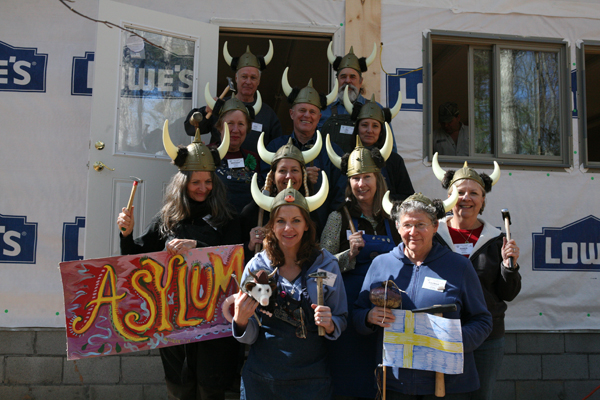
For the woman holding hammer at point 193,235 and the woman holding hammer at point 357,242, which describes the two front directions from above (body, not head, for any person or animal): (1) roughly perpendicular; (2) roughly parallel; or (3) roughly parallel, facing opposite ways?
roughly parallel

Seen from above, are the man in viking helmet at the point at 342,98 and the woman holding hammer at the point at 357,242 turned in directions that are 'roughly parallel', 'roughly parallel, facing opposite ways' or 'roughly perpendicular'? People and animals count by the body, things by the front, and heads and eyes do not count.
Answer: roughly parallel

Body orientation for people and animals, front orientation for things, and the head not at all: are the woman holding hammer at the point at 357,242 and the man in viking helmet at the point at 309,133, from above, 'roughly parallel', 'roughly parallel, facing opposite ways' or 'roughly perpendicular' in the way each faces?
roughly parallel

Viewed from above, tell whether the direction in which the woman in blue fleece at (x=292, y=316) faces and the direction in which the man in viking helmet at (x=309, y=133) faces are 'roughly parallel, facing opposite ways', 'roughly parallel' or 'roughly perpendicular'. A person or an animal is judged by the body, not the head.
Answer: roughly parallel

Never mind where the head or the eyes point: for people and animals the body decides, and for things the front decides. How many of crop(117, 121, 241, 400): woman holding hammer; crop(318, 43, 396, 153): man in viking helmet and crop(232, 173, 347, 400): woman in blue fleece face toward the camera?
3

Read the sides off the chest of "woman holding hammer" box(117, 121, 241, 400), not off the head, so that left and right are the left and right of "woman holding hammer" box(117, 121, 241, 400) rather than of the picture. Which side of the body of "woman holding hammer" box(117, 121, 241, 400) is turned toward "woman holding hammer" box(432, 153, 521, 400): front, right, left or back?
left

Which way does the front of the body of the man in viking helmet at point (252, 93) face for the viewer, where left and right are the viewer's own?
facing the viewer

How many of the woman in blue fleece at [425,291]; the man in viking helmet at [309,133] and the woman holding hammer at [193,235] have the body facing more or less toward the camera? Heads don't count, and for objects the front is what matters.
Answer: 3

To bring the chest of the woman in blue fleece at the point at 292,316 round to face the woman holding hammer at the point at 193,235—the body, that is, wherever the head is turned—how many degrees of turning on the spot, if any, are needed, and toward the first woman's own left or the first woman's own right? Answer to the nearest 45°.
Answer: approximately 135° to the first woman's own right

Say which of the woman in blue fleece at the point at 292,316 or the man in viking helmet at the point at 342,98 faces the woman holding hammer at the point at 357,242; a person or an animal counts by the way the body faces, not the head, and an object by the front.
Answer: the man in viking helmet

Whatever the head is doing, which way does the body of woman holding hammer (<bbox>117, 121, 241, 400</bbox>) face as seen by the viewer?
toward the camera

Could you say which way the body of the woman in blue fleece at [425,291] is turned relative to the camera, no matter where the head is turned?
toward the camera

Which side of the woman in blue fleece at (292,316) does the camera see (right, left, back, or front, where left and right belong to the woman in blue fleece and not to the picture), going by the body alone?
front
